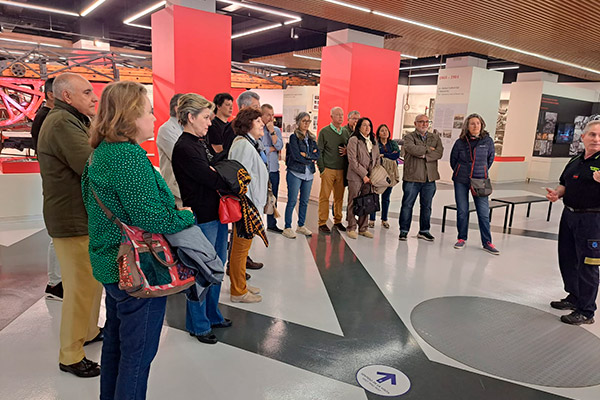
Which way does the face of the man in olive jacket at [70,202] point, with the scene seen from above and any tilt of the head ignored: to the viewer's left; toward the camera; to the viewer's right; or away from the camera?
to the viewer's right

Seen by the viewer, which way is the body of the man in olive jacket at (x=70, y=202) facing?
to the viewer's right

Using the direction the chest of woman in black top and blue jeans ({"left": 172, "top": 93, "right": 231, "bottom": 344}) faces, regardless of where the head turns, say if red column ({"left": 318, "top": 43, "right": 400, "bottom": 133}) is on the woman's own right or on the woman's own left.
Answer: on the woman's own left

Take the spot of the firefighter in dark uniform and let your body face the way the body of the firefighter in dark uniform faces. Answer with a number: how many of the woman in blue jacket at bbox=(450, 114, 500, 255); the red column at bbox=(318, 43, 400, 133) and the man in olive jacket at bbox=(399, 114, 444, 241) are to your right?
3

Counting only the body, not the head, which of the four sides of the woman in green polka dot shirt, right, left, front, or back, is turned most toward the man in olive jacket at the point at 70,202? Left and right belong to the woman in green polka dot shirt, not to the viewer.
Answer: left

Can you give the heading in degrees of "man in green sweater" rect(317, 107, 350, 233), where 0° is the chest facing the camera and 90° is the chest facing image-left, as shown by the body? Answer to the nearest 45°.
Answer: approximately 315°

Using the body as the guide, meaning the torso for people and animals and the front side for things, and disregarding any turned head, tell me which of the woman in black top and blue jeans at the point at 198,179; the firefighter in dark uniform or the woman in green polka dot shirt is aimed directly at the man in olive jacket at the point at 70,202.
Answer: the firefighter in dark uniform

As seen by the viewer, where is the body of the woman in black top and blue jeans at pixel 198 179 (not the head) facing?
to the viewer's right

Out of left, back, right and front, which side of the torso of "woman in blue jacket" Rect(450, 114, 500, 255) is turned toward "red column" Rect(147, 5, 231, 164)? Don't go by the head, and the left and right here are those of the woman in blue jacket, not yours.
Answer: right

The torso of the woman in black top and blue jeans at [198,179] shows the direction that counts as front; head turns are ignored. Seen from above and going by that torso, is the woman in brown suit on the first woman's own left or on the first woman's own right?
on the first woman's own left
